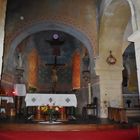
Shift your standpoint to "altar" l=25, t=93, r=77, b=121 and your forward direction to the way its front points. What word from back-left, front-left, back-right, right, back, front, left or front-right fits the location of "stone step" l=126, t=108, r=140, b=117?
back-left

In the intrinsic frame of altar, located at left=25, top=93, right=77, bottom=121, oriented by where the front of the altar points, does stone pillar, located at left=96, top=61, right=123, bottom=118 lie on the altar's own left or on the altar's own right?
on the altar's own left

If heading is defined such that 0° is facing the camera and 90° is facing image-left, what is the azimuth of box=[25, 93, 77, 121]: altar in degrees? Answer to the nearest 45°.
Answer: approximately 0°
